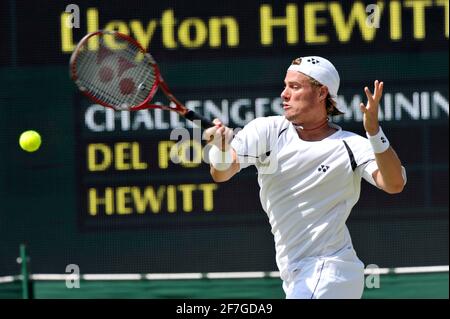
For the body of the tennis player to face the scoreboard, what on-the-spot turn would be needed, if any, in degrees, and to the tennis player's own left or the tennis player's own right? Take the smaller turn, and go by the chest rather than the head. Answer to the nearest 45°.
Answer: approximately 180°

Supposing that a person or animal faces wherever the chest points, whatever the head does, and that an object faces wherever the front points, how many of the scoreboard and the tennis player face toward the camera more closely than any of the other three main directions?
2

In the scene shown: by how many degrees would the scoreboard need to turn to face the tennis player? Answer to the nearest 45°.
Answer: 0° — it already faces them

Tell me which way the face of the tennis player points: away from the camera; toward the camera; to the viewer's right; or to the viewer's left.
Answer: to the viewer's left

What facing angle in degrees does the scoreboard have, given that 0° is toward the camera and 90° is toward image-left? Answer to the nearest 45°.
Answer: approximately 0°

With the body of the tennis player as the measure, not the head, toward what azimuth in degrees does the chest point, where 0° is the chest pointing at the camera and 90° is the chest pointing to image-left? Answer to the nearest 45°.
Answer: approximately 0°
